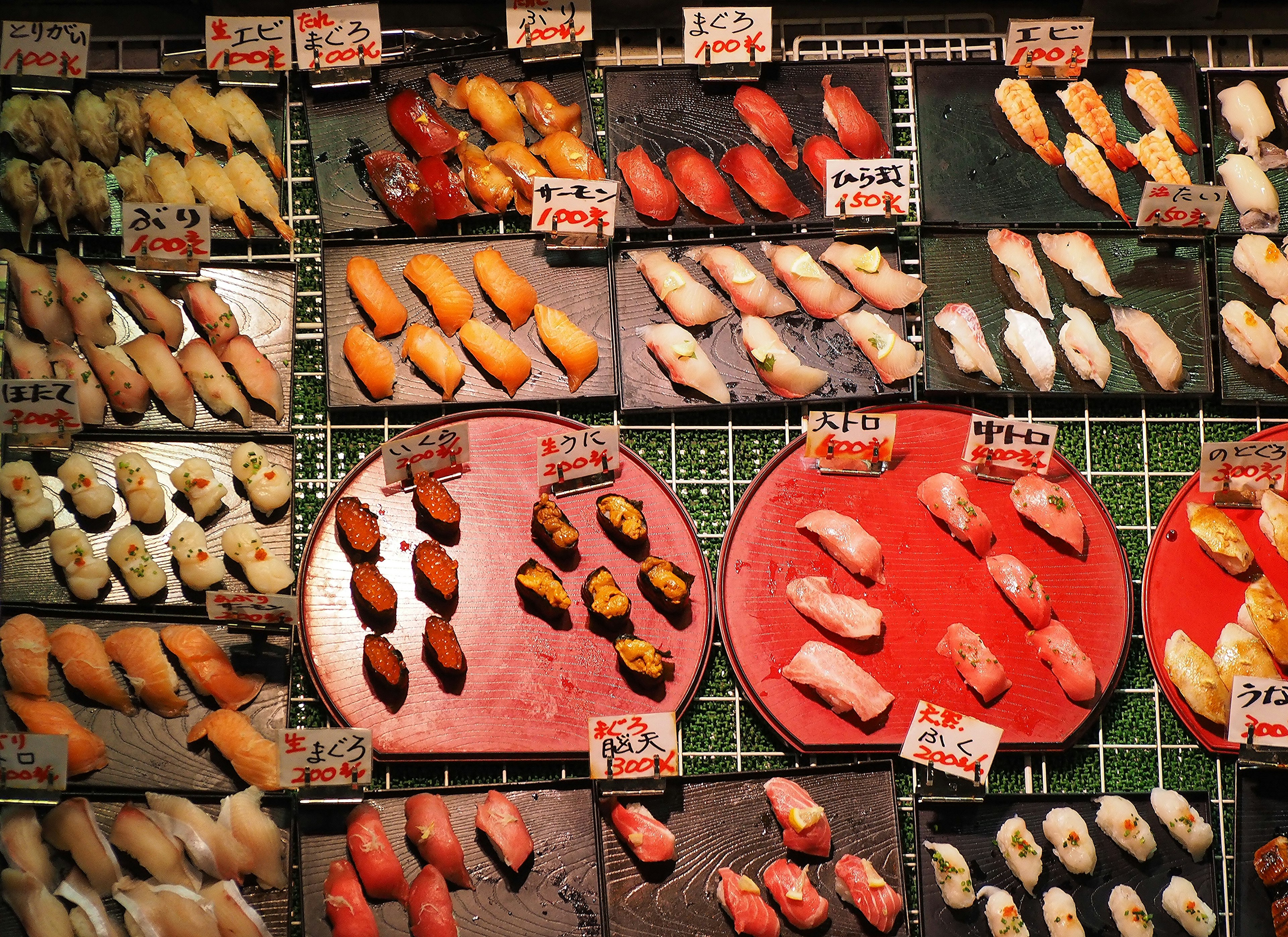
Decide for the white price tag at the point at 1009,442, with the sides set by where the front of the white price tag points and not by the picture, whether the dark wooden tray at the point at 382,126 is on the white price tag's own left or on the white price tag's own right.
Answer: on the white price tag's own right

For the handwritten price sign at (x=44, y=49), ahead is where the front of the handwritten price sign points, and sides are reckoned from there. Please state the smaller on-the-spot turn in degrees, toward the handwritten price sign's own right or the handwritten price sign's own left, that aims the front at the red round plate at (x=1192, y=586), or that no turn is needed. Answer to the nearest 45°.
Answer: approximately 45° to the handwritten price sign's own left

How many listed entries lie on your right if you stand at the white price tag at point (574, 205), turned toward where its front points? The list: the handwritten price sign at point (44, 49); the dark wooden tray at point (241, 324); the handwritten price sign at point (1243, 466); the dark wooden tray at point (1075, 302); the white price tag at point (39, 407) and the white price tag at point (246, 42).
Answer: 4

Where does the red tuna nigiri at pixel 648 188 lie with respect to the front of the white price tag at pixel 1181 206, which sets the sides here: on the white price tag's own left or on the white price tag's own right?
on the white price tag's own right

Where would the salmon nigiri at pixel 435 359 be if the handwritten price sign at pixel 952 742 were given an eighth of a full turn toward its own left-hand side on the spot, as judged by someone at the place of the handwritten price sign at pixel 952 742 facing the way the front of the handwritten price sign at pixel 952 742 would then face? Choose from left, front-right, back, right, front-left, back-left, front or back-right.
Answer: back-right

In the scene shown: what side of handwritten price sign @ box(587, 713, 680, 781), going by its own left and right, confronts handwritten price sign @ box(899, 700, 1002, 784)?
left
